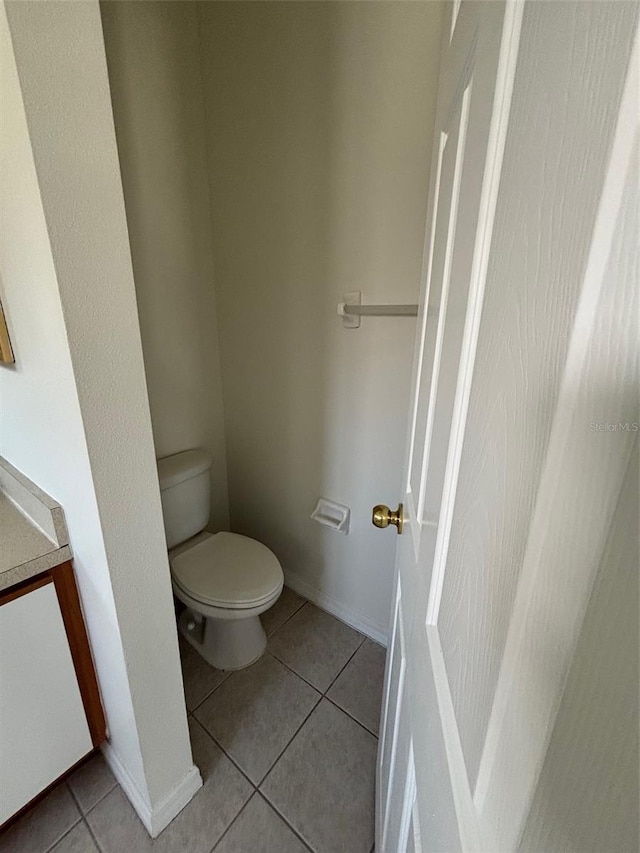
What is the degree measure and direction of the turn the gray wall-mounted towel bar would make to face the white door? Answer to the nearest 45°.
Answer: approximately 45° to its left

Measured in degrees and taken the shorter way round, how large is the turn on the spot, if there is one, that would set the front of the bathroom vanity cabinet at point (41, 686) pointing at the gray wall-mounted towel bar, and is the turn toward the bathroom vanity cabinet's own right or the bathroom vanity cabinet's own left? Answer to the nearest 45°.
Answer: approximately 45° to the bathroom vanity cabinet's own left

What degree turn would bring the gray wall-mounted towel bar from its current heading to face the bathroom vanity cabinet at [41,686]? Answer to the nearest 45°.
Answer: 0° — it already faces it

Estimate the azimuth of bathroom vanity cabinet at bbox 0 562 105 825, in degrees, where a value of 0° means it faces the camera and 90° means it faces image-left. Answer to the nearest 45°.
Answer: approximately 315°

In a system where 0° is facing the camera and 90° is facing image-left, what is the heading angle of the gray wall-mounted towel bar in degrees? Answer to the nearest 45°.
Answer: approximately 45°
